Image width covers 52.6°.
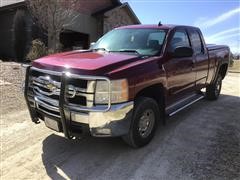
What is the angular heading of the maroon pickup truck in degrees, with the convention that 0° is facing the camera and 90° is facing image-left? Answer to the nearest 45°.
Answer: approximately 45°

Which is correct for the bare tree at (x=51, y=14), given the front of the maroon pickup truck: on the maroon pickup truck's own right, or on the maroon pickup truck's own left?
on the maroon pickup truck's own right
